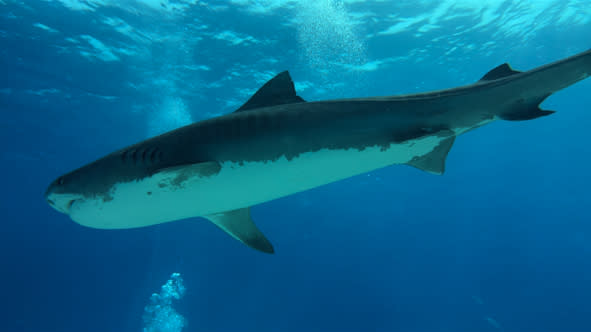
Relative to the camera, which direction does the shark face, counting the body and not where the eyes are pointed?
to the viewer's left
